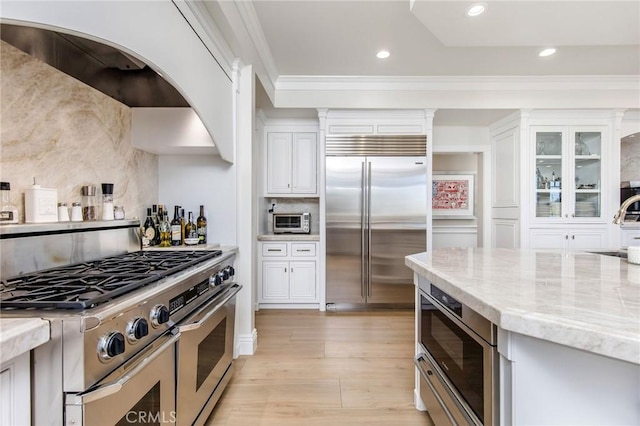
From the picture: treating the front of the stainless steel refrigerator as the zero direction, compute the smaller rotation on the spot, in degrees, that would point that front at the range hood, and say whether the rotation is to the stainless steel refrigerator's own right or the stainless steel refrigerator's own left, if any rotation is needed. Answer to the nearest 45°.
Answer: approximately 45° to the stainless steel refrigerator's own right

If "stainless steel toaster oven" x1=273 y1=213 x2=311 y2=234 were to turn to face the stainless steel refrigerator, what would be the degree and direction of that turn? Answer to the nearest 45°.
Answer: approximately 45° to its left

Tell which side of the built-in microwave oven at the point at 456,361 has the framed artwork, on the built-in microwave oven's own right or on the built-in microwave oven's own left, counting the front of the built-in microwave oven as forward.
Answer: on the built-in microwave oven's own right

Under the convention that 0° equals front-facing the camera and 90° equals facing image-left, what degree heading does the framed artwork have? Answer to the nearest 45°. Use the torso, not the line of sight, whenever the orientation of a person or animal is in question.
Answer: approximately 0°

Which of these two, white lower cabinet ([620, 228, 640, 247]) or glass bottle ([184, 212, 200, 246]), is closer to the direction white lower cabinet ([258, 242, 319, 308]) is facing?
the glass bottle

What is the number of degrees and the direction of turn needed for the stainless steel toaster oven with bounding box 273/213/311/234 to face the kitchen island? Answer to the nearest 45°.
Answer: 0° — it already faces it

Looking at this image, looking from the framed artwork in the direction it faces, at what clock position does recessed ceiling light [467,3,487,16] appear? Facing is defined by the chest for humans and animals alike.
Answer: The recessed ceiling light is roughly at 12 o'clock from the framed artwork.
